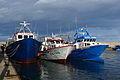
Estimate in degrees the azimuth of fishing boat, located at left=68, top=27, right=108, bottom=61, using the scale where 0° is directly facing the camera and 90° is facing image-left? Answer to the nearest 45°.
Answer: approximately 315°
